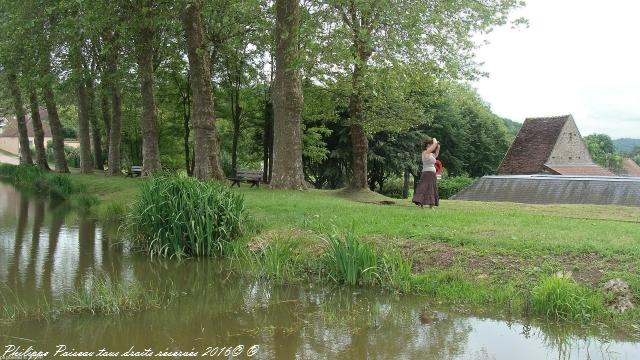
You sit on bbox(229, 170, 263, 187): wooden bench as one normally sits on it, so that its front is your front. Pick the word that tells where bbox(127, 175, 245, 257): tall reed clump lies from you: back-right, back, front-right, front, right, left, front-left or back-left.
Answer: front-left

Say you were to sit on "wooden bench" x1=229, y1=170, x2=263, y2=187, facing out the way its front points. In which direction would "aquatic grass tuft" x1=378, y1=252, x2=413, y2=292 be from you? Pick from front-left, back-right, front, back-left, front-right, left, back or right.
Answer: front-left

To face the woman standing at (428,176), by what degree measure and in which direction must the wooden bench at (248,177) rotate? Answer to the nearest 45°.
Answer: approximately 90° to its left

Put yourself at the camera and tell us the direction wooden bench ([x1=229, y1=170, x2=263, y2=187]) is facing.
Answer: facing the viewer and to the left of the viewer

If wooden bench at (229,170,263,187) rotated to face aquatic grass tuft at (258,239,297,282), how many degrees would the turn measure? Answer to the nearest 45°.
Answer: approximately 45° to its left

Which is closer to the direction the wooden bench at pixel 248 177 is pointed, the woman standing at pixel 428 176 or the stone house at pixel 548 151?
the woman standing

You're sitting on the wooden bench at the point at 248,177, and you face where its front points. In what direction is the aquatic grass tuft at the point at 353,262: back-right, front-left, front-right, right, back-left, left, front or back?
front-left

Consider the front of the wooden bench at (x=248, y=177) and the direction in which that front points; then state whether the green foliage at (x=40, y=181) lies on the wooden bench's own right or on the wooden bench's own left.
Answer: on the wooden bench's own right

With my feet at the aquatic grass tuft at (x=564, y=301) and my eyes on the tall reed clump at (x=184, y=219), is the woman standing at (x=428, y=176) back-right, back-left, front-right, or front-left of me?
front-right

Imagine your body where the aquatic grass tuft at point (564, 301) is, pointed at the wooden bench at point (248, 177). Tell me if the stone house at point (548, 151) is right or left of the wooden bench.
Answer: right

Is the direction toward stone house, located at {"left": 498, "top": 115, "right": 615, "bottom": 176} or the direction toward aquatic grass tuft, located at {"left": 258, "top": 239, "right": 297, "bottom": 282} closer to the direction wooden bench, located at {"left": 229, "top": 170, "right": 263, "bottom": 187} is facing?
the aquatic grass tuft
